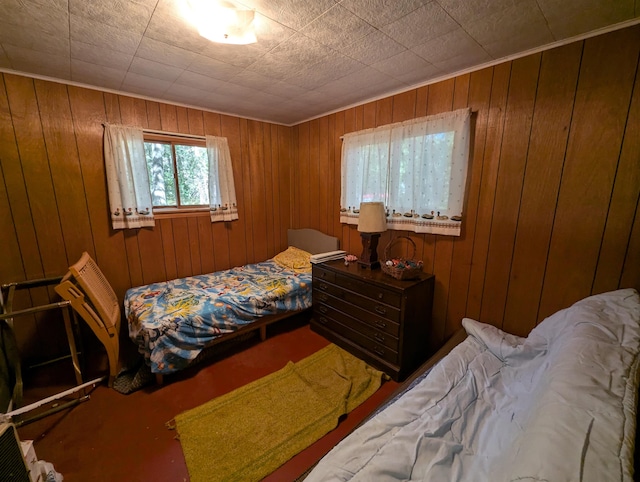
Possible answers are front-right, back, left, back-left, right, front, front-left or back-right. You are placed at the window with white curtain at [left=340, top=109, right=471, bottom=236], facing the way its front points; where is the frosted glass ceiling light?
front

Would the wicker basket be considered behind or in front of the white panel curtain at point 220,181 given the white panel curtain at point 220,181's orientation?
in front

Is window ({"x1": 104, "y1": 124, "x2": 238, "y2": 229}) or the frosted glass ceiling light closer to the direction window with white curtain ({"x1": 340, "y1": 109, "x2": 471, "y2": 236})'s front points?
the frosted glass ceiling light

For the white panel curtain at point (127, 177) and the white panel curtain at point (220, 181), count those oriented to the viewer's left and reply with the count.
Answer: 0

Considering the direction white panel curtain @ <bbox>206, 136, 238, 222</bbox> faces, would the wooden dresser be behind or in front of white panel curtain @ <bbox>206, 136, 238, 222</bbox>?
in front

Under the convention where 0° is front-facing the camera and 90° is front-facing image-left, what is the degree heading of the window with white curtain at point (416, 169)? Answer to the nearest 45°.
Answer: approximately 45°

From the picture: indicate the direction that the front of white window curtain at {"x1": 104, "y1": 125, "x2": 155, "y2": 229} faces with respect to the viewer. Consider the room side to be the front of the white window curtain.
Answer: facing the viewer

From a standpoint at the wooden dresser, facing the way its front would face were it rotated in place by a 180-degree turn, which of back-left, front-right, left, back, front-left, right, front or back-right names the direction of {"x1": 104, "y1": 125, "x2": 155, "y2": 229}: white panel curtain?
back-left

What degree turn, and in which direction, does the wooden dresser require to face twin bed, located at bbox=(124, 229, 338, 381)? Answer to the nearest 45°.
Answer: approximately 45° to its right

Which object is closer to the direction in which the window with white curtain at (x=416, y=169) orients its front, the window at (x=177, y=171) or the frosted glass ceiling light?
the frosted glass ceiling light

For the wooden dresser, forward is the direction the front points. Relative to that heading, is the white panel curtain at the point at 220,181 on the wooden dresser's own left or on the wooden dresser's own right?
on the wooden dresser's own right

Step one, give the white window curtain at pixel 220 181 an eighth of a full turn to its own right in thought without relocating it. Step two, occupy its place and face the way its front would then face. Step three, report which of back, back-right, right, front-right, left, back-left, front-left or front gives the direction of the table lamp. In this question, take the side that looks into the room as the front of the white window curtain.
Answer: front-left

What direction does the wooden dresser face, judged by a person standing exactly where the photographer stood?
facing the viewer and to the left of the viewer

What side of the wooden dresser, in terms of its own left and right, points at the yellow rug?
front

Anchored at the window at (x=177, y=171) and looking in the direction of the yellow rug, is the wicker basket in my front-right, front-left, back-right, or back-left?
front-left

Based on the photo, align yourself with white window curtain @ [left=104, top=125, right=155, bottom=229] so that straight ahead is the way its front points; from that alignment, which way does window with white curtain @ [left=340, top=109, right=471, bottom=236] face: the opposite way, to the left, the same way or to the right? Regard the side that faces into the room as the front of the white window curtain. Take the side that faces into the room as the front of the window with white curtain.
to the right
